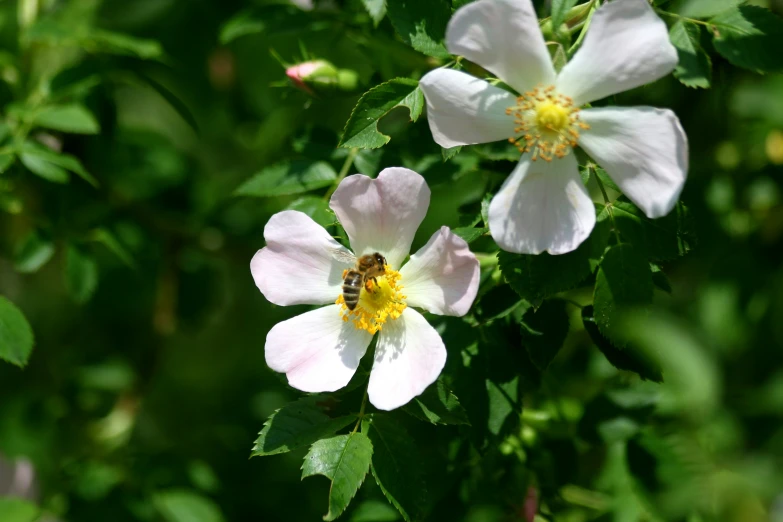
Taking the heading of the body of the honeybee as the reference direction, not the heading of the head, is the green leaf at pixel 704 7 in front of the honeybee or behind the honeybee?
in front

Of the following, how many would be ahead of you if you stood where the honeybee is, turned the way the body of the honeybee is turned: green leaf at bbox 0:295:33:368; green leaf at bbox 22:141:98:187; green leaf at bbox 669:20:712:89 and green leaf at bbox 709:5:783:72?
2

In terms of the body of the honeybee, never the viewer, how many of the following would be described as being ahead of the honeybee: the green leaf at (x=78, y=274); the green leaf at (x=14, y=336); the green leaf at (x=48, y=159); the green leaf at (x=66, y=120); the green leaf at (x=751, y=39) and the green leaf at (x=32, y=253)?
1

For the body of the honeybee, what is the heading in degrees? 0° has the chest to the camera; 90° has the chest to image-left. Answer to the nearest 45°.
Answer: approximately 270°

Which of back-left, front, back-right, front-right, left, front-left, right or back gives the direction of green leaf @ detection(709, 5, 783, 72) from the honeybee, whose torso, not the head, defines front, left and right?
front

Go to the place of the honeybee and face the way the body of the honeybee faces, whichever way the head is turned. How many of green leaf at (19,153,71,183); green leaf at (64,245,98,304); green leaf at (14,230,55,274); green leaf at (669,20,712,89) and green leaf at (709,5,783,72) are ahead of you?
2

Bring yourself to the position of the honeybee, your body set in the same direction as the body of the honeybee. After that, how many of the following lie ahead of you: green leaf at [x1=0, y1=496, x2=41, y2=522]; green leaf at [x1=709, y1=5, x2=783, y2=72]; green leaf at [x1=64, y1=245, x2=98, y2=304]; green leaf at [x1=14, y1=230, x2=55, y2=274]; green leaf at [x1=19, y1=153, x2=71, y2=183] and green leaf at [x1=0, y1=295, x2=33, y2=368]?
1

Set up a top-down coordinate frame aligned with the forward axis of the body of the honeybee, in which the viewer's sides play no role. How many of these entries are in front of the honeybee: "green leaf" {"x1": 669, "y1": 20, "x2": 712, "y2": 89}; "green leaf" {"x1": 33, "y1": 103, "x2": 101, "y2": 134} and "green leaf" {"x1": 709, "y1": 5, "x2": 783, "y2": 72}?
2

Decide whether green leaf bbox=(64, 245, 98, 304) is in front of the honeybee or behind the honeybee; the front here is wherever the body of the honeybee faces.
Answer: behind
